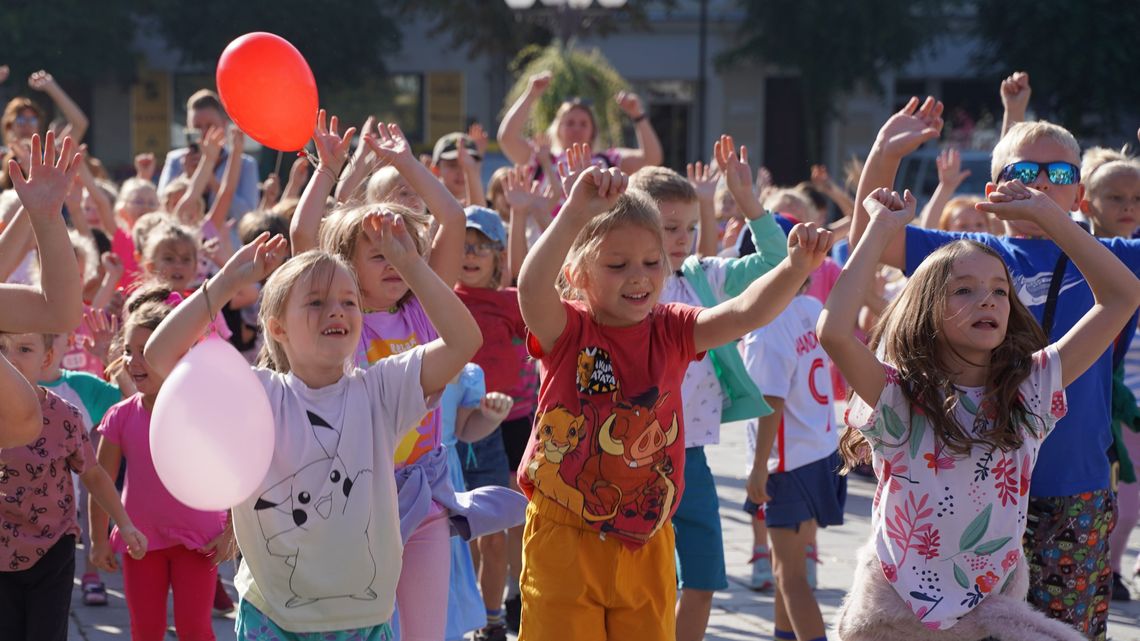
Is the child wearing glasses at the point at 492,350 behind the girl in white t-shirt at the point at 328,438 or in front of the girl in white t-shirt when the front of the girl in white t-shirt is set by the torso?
behind

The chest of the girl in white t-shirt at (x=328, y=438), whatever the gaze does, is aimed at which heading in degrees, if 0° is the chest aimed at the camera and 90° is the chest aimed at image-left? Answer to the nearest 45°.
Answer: approximately 0°

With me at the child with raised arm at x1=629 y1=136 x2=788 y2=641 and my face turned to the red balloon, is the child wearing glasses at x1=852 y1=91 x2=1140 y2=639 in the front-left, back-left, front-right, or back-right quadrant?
back-left

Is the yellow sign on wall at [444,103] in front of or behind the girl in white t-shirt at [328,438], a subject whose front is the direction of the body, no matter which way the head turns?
behind

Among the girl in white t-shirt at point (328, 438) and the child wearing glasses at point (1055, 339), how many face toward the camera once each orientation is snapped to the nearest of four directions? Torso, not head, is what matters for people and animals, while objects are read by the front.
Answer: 2

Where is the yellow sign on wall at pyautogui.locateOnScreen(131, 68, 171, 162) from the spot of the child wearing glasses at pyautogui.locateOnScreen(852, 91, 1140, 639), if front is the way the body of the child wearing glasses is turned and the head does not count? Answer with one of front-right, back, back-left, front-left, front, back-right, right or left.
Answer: back-right
